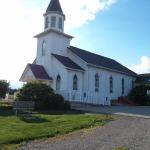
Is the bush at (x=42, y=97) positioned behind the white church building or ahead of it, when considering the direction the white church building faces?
ahead

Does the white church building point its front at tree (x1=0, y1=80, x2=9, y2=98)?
yes

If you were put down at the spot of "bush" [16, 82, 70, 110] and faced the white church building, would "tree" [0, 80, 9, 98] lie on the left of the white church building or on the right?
left

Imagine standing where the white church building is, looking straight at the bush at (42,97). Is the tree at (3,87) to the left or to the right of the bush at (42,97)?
right

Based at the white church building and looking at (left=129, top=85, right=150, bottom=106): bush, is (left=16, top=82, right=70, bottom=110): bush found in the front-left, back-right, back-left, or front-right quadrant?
back-right

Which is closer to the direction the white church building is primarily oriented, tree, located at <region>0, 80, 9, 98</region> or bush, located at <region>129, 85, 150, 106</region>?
the tree

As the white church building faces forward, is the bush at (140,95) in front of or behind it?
behind

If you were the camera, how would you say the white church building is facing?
facing the viewer and to the left of the viewer
